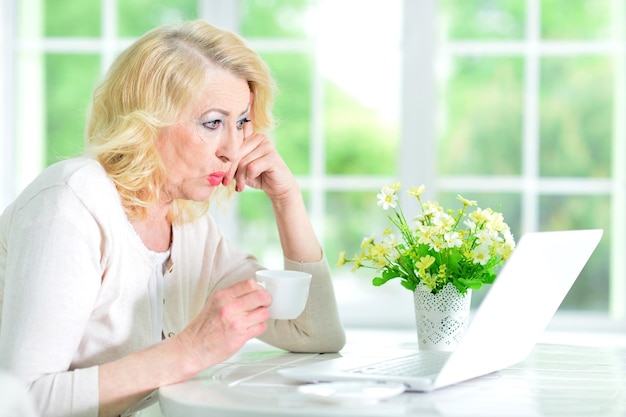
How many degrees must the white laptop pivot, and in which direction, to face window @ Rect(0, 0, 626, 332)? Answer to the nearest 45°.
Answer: approximately 45° to its right

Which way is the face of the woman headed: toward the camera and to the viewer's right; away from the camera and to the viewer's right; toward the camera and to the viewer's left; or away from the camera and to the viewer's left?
toward the camera and to the viewer's right

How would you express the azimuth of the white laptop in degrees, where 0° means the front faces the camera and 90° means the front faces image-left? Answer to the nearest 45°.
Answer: approximately 135°
